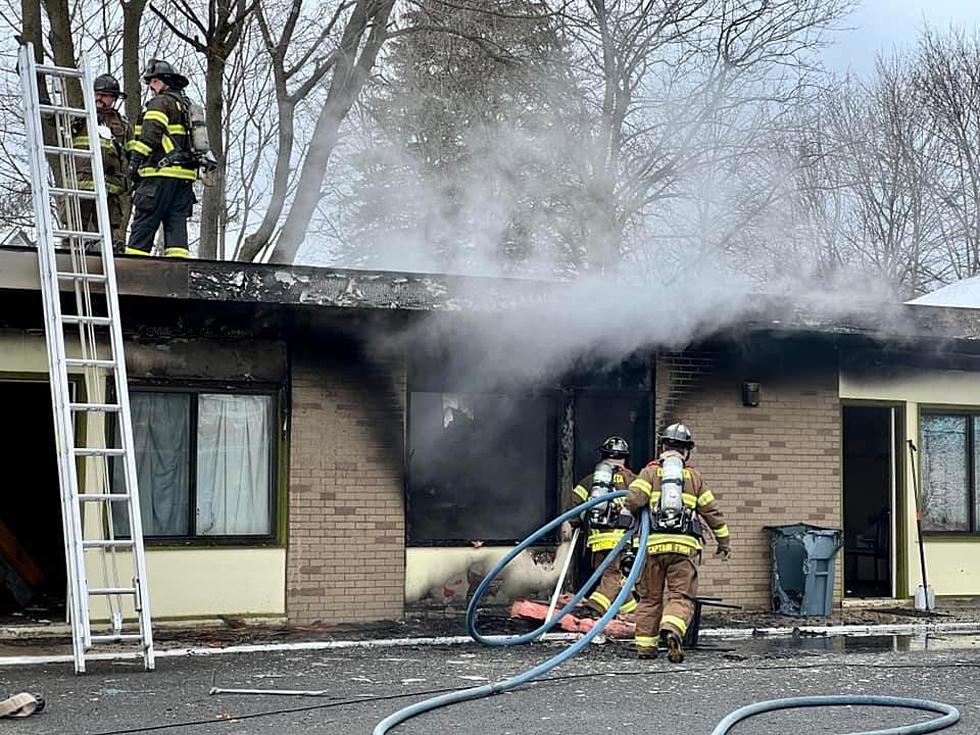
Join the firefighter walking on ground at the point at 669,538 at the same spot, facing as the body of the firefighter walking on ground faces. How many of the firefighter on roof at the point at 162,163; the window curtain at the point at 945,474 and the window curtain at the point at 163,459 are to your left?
2

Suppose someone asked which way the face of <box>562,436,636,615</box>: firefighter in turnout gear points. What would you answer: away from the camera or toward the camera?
away from the camera

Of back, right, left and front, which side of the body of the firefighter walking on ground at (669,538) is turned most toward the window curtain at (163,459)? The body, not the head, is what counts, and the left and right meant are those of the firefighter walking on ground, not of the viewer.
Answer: left

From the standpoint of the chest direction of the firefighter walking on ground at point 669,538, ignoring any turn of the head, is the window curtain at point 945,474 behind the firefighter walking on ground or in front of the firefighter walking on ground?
in front

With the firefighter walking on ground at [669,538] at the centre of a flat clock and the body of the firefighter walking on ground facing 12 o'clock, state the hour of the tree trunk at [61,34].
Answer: The tree trunk is roughly at 10 o'clock from the firefighter walking on ground.

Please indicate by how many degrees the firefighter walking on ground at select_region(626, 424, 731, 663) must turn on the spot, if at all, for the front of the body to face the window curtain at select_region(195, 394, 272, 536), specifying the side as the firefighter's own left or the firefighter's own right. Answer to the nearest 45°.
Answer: approximately 90° to the firefighter's own left

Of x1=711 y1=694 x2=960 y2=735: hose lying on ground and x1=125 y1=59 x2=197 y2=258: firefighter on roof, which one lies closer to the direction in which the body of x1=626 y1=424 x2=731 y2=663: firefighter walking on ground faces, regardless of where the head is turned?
the firefighter on roof

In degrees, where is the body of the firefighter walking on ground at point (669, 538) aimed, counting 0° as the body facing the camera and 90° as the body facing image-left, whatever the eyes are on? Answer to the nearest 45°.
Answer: approximately 180°

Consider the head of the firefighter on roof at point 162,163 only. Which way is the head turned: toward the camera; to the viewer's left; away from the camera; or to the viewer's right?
to the viewer's left

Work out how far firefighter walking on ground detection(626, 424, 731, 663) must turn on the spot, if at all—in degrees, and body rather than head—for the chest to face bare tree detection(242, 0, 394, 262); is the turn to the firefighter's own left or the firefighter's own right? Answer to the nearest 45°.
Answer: approximately 45° to the firefighter's own left

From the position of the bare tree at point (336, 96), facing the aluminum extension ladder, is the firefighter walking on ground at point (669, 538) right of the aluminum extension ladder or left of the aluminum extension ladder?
left

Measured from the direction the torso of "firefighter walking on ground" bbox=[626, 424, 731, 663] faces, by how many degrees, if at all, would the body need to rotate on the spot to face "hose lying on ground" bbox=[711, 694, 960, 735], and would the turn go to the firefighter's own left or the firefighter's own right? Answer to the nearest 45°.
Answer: approximately 135° to the firefighter's own right
